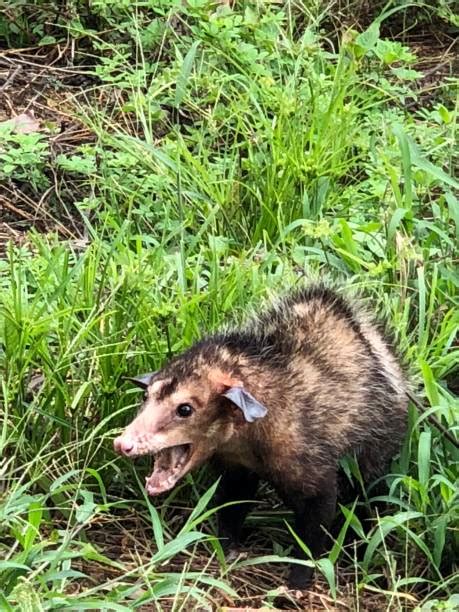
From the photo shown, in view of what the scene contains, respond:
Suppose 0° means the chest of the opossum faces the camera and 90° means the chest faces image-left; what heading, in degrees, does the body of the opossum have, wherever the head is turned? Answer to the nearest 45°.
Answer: approximately 45°
